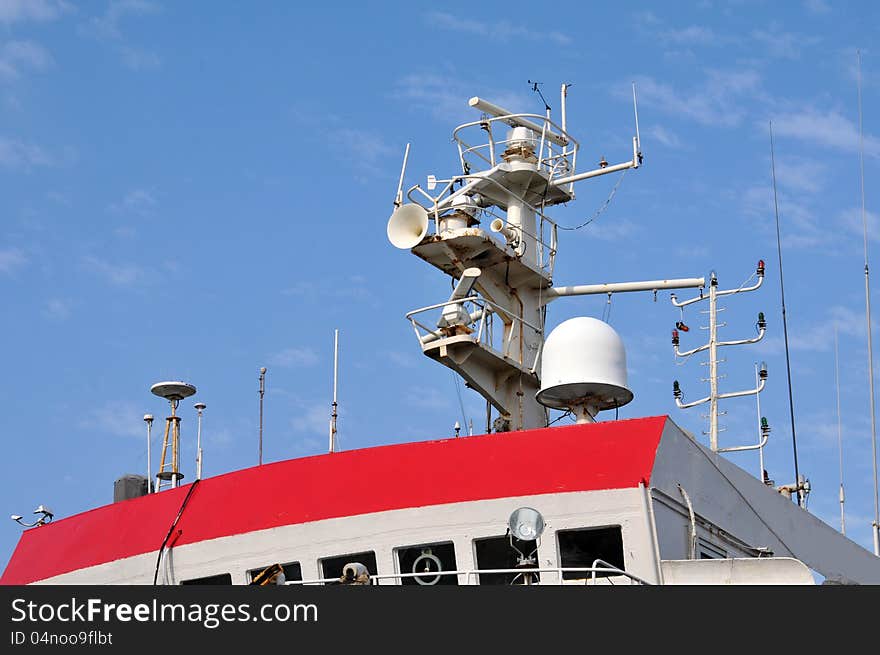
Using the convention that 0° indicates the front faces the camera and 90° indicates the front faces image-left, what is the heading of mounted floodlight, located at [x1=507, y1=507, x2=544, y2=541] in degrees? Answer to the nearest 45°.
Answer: approximately 0°
